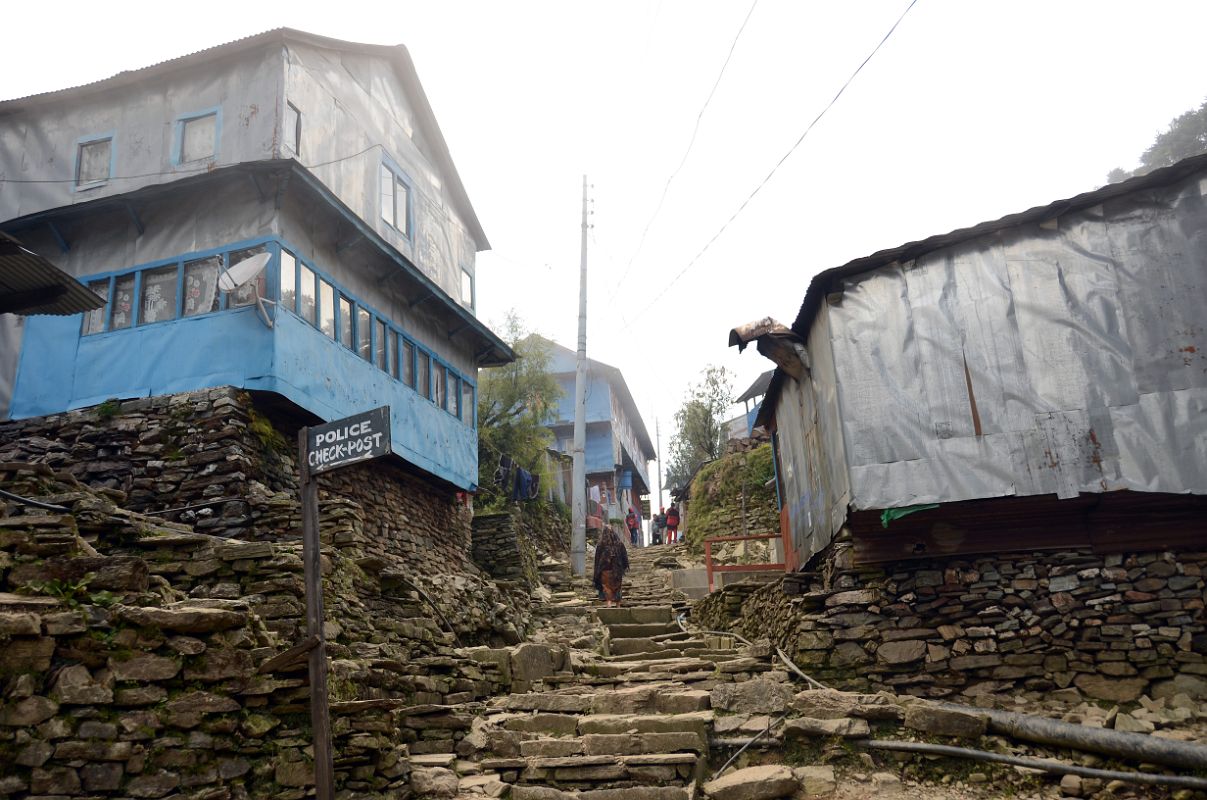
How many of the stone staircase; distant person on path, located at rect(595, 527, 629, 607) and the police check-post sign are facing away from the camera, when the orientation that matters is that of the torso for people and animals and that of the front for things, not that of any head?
1

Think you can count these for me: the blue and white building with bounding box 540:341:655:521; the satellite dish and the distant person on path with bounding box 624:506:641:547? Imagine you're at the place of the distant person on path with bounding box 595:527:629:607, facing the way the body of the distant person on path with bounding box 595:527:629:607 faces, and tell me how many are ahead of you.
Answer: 2

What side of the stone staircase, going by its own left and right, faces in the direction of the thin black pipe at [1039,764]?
left

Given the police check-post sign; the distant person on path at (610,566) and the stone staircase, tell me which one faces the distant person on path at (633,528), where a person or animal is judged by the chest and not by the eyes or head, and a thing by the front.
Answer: the distant person on path at (610,566)

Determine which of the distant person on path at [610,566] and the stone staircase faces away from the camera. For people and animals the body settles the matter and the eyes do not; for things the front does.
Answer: the distant person on path

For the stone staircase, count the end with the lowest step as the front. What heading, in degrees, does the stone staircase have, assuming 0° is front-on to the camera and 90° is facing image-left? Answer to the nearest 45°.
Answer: approximately 0°

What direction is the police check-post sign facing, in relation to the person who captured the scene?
facing the viewer and to the left of the viewer

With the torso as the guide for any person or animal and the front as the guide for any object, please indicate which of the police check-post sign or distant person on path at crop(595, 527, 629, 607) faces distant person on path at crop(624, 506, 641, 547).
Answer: distant person on path at crop(595, 527, 629, 607)

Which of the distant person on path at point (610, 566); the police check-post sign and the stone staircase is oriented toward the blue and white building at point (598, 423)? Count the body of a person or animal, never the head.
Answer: the distant person on path

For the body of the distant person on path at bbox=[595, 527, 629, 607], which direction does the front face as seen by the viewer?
away from the camera

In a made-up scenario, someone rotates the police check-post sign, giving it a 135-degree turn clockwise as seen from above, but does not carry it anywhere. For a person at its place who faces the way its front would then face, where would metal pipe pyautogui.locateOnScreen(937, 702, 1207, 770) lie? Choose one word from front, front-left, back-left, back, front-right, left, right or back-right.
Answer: right

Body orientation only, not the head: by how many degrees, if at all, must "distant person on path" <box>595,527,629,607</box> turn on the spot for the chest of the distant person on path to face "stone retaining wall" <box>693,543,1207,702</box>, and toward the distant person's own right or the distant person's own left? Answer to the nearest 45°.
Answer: approximately 135° to the distant person's own right

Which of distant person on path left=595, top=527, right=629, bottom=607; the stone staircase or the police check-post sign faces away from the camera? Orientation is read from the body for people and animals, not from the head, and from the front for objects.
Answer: the distant person on path

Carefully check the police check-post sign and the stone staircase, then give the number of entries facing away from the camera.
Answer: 0

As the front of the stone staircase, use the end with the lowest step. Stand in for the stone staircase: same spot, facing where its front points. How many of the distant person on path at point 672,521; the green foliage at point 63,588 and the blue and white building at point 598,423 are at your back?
2

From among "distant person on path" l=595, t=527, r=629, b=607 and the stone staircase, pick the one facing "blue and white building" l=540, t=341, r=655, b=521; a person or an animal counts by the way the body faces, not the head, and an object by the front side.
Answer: the distant person on path

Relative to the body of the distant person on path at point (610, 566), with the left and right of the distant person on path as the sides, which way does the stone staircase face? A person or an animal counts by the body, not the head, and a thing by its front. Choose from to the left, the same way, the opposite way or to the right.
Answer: the opposite way
